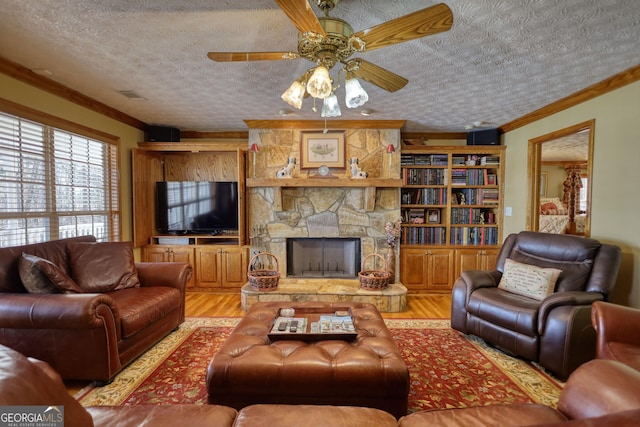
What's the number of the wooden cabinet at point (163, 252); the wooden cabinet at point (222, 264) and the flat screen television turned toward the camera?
3

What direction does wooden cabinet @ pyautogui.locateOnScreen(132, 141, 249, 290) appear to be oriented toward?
toward the camera

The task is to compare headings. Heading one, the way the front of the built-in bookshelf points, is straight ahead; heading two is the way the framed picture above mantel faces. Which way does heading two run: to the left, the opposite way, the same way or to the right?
the same way

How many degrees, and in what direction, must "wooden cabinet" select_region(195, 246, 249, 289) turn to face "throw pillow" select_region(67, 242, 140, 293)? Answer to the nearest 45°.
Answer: approximately 45° to its right

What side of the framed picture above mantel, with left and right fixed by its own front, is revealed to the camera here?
front

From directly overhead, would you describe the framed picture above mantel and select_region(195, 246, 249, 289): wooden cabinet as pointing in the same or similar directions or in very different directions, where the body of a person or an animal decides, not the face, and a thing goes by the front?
same or similar directions

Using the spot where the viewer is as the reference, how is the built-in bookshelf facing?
facing the viewer

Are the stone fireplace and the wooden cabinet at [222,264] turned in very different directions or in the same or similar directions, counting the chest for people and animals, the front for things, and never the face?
same or similar directions

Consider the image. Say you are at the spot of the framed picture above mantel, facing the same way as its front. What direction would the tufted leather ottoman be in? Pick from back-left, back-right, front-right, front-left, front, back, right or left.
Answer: front

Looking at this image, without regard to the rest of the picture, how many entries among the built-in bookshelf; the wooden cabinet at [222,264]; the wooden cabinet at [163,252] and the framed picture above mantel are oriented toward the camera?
4

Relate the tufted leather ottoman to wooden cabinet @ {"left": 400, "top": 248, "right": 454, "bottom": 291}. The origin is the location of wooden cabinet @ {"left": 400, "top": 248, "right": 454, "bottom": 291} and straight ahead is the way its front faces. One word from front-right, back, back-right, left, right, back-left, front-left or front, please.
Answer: front

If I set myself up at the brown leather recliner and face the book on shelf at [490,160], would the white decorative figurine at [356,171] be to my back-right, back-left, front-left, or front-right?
front-left

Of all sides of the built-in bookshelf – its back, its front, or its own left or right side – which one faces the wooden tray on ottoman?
front

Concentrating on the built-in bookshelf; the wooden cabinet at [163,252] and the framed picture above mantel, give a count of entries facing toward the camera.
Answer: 3

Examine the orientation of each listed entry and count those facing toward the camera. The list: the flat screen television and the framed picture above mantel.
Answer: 2

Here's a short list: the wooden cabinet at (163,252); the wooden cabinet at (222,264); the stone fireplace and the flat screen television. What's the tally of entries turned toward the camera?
4
